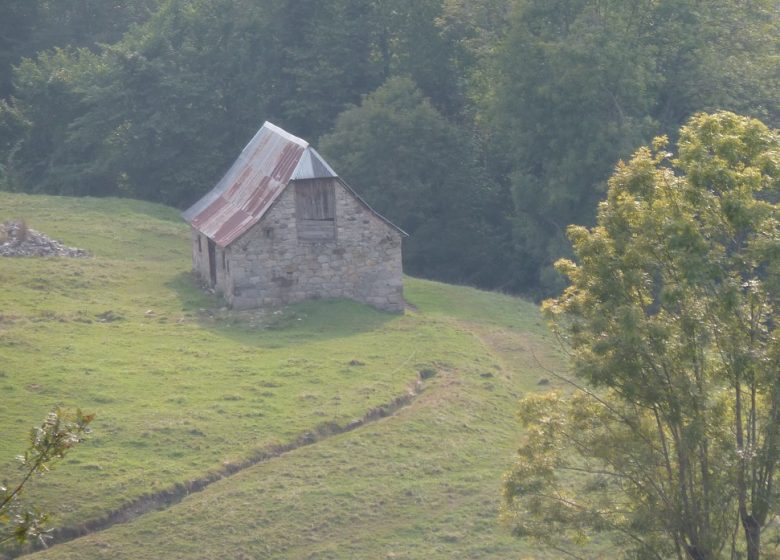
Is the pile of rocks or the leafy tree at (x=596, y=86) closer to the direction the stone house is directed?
the pile of rocks

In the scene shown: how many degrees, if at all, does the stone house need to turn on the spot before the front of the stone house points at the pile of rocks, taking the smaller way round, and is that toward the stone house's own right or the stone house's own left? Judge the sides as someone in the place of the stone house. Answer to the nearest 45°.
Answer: approximately 45° to the stone house's own right

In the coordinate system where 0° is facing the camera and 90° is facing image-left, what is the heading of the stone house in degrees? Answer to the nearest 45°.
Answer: approximately 90°

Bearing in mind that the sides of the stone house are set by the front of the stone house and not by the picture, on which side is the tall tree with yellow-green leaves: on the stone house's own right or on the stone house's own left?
on the stone house's own left
